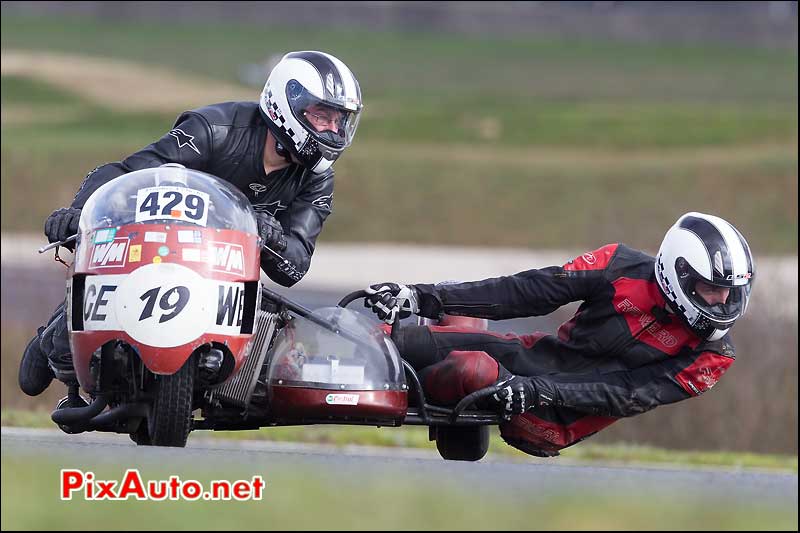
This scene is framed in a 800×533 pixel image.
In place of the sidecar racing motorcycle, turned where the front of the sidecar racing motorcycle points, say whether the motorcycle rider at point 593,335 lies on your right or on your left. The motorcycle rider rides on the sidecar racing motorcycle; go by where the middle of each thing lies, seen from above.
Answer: on your left

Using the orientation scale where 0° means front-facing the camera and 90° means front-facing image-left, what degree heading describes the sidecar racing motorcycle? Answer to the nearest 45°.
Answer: approximately 0°

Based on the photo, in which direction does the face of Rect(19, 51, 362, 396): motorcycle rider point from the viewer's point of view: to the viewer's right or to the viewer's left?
to the viewer's right
